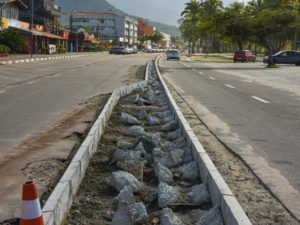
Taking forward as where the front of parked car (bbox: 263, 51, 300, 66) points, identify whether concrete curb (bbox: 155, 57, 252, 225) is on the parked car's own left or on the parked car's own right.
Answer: on the parked car's own left

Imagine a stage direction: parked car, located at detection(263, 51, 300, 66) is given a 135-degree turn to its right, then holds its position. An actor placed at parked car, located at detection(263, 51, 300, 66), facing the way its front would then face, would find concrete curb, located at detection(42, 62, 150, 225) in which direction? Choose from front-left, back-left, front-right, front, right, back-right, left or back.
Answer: back-right

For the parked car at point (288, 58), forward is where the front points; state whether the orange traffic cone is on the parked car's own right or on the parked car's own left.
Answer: on the parked car's own left

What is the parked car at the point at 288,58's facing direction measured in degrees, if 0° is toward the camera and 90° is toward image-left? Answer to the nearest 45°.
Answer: approximately 90°
